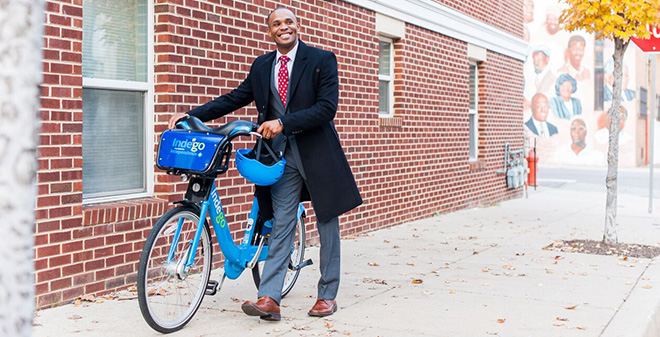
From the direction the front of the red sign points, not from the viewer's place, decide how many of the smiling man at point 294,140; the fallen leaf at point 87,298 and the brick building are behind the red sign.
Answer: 0

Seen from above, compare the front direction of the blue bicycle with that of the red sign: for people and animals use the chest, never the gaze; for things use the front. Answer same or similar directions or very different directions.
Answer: same or similar directions

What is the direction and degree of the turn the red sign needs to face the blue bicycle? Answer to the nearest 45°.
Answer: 0° — it already faces it

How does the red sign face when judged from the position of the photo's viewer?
facing the viewer

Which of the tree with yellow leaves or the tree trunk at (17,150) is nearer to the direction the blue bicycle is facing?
the tree trunk

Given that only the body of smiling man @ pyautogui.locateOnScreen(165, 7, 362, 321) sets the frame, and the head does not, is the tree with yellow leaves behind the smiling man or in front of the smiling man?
behind

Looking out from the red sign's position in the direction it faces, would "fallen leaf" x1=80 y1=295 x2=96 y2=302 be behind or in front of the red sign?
in front

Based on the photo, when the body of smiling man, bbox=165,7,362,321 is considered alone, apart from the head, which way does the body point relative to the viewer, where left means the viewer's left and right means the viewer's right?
facing the viewer and to the left of the viewer

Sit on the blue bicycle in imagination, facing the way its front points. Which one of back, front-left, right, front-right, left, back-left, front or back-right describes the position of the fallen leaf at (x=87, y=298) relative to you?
right

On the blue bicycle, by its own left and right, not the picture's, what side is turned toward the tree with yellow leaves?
back

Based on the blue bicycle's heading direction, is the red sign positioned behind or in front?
behind

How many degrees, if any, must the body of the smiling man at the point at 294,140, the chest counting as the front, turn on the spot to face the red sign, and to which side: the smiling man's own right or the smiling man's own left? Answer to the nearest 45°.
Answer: approximately 180°

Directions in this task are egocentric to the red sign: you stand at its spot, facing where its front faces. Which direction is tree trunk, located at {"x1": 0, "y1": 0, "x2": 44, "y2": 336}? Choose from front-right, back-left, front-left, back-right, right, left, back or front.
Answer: front

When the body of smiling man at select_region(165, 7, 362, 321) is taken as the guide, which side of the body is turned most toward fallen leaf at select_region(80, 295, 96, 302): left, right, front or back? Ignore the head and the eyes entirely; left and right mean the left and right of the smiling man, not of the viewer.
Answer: right
